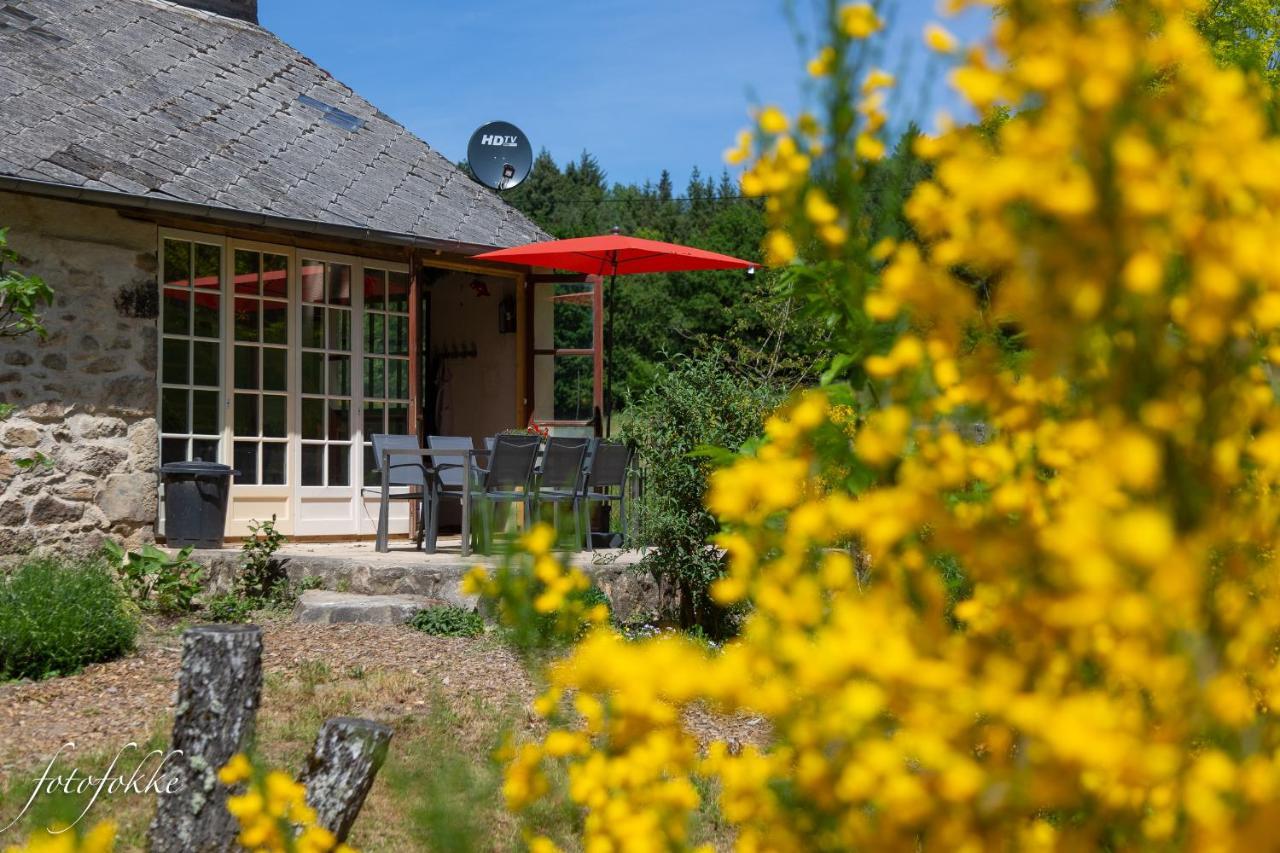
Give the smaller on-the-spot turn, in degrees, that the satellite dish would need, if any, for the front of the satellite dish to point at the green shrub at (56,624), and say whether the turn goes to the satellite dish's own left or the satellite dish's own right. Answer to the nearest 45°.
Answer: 0° — it already faces it

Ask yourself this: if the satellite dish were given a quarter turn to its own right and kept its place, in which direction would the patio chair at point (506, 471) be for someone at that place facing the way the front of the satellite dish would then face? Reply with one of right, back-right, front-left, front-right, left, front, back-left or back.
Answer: left

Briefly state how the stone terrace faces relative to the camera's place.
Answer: facing the viewer

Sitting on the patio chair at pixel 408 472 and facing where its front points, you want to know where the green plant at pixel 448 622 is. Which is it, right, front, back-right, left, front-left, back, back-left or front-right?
back-right

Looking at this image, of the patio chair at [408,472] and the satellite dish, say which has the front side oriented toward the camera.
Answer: the satellite dish

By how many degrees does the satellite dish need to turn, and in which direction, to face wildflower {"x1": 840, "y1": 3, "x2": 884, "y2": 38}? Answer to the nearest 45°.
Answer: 0° — it already faces it

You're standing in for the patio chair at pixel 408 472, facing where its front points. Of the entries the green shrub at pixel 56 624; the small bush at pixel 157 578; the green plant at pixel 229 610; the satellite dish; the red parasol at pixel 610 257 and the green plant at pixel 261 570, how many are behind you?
4

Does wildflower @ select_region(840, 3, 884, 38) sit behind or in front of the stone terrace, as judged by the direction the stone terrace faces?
in front

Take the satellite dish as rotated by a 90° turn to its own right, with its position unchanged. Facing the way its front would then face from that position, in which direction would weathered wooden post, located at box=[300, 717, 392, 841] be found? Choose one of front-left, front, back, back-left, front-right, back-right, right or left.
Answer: left

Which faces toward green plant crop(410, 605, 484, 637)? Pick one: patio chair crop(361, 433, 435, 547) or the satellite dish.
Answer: the satellite dish

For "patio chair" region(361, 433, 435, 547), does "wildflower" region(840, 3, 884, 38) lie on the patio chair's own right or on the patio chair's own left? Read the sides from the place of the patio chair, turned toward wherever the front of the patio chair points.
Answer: on the patio chair's own right

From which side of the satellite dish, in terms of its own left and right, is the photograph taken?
front
